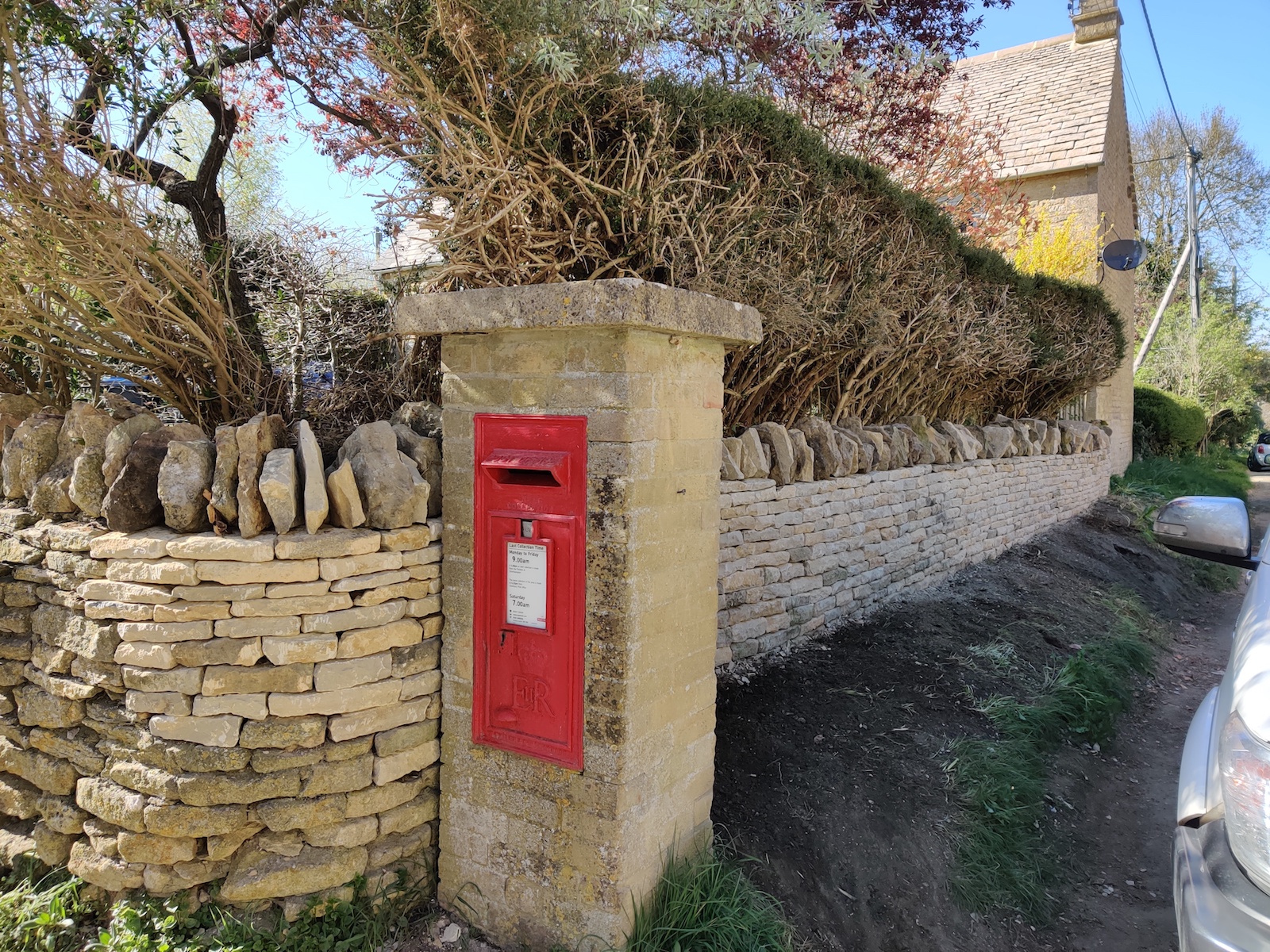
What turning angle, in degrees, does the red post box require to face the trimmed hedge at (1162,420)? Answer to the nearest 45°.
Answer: approximately 180°

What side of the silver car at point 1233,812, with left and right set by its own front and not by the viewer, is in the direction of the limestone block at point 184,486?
right

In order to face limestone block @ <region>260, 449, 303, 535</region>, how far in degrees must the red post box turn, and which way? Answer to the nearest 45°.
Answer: approximately 45° to its right

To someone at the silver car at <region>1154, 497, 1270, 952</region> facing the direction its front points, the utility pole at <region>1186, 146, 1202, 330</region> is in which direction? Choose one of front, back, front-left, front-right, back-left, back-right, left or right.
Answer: back

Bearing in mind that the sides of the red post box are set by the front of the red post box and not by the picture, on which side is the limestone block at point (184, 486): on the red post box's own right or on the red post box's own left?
on the red post box's own right

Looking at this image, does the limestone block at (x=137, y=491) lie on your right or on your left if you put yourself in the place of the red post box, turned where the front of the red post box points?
on your right

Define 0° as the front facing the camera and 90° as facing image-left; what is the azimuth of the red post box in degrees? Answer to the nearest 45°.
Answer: approximately 45°

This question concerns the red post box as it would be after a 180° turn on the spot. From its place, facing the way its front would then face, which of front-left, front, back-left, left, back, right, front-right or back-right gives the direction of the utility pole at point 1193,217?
front
